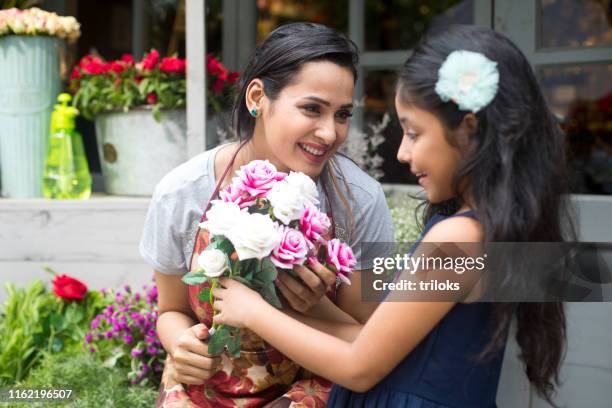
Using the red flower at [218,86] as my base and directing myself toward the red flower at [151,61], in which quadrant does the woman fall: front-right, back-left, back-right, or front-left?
back-left

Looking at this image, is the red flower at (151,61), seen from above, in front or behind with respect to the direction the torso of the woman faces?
behind

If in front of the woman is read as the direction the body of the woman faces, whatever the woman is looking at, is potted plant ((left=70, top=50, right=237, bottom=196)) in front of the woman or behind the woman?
behind

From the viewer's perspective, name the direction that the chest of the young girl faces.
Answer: to the viewer's left

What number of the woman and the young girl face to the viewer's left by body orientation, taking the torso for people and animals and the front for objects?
1

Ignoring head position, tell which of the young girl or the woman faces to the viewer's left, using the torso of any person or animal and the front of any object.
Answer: the young girl

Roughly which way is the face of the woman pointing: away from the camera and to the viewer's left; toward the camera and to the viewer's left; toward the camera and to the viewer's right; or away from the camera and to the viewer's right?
toward the camera and to the viewer's right

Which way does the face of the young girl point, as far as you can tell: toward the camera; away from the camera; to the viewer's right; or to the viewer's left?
to the viewer's left
